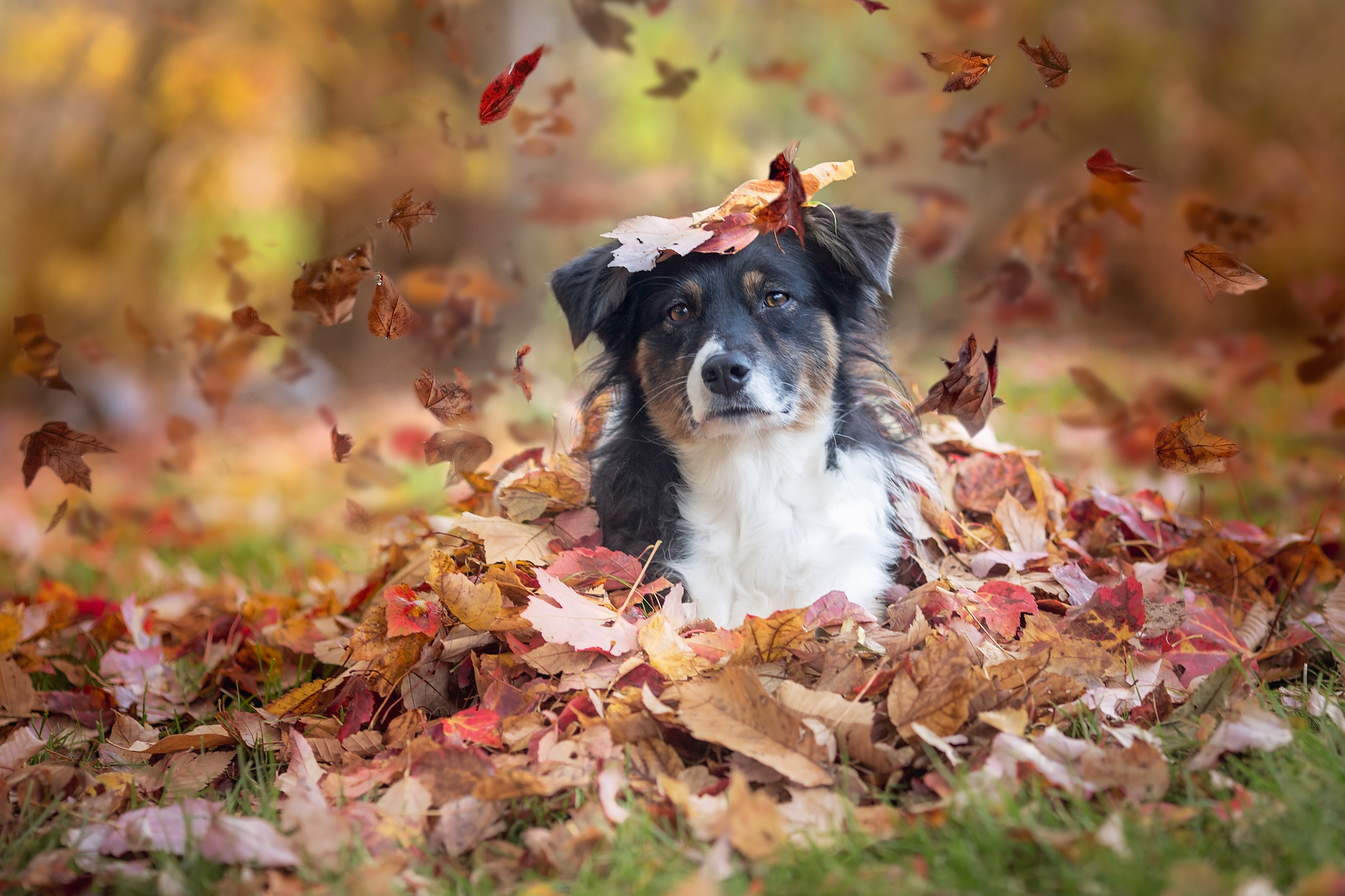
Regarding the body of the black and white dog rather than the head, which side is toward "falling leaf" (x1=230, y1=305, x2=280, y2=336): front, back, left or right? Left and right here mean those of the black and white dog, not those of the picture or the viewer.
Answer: right

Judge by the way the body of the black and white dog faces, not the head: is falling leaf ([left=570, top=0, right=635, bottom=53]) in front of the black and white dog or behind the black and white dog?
behind

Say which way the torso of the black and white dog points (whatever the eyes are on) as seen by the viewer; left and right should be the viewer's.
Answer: facing the viewer

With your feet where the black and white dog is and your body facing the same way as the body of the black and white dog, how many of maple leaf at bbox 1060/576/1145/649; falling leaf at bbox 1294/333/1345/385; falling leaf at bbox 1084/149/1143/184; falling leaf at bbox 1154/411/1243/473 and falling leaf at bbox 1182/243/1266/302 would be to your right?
0

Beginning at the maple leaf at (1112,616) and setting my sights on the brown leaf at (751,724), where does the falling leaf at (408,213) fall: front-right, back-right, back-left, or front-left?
front-right

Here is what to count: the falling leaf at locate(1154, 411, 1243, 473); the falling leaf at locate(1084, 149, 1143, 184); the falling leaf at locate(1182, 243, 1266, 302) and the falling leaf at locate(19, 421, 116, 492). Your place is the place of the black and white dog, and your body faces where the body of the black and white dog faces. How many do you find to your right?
1

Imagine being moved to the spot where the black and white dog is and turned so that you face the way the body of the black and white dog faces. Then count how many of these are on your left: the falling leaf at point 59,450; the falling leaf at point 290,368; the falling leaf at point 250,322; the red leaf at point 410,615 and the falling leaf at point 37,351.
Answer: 0

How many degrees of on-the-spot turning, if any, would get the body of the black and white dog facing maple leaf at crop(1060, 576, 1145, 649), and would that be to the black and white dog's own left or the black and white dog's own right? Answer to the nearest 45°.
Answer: approximately 45° to the black and white dog's own left

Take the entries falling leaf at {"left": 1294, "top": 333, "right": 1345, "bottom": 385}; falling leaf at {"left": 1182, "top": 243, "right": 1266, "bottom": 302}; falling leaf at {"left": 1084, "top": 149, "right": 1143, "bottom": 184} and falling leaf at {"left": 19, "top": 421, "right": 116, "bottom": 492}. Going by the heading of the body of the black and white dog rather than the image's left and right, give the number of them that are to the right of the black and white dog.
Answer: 1

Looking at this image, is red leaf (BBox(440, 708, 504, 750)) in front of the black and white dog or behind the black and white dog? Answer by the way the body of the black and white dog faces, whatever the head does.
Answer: in front

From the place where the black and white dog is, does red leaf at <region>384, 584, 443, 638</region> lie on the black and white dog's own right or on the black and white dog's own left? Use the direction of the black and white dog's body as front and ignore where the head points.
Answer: on the black and white dog's own right

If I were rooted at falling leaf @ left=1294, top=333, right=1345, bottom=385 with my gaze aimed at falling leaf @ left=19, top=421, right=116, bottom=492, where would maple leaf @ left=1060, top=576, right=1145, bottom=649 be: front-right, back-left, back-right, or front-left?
front-left
